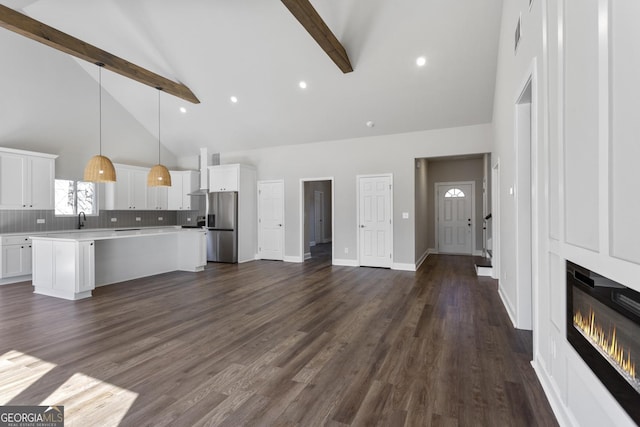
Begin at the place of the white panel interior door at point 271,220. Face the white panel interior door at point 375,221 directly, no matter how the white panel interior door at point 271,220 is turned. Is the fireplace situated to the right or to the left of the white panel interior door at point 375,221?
right

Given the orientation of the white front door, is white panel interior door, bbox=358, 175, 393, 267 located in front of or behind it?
in front

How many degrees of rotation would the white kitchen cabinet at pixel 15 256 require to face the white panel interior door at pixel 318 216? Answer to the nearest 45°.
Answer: approximately 90° to its left

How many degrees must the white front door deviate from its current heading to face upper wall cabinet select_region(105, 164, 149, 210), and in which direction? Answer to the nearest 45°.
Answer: approximately 45° to its right

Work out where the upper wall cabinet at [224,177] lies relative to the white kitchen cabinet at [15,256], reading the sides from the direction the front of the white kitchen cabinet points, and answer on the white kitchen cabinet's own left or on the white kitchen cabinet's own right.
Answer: on the white kitchen cabinet's own left

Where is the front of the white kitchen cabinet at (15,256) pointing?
toward the camera

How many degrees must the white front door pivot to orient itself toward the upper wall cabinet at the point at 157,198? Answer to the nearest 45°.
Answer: approximately 45° to its right

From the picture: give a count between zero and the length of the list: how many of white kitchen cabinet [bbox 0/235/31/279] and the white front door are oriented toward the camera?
2

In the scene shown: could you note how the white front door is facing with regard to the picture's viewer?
facing the viewer

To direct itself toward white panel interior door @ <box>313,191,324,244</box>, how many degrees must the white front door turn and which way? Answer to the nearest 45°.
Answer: approximately 90° to its right

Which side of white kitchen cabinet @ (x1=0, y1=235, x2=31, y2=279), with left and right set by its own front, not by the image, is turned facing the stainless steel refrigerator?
left

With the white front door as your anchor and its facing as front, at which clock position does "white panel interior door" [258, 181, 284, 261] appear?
The white panel interior door is roughly at 2 o'clock from the white front door.

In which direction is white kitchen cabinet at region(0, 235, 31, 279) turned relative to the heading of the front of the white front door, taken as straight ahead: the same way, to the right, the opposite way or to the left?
to the left
